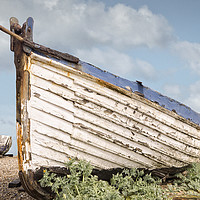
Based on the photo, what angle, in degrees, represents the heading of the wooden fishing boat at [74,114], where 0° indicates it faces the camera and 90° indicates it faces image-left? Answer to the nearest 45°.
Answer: approximately 45°

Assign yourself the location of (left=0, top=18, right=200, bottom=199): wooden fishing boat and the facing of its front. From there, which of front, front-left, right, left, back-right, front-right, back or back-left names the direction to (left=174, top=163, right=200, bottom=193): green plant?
back
